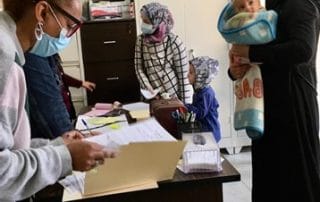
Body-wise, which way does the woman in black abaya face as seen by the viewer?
to the viewer's left

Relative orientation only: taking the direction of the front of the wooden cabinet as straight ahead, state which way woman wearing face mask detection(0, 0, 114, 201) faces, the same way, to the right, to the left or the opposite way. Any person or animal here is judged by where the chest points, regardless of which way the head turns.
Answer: to the left

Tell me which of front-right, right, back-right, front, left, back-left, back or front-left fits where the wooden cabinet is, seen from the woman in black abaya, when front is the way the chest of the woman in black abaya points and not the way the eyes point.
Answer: front-right

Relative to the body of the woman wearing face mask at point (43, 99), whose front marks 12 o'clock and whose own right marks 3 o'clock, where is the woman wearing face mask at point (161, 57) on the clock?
the woman wearing face mask at point (161, 57) is roughly at 10 o'clock from the woman wearing face mask at point (43, 99).

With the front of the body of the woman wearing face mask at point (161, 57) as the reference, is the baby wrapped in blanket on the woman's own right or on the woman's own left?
on the woman's own left

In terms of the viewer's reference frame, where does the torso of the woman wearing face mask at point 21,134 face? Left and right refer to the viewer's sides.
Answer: facing to the right of the viewer

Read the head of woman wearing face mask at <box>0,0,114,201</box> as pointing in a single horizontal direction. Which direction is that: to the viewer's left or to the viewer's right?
to the viewer's right
